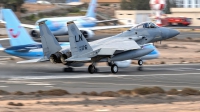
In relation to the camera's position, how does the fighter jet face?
facing away from the viewer and to the right of the viewer
